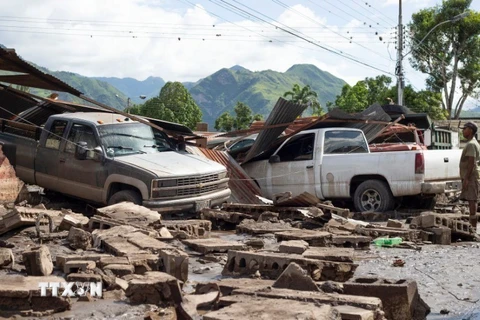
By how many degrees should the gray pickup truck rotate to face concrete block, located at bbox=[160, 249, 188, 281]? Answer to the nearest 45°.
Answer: approximately 45° to its right

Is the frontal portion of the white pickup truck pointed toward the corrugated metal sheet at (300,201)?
no

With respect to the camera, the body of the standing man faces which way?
to the viewer's left

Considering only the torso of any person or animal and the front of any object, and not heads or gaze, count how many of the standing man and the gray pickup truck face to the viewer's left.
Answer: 1

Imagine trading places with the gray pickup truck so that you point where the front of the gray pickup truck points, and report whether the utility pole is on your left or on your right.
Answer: on your left

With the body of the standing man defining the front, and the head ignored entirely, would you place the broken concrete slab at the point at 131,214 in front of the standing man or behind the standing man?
in front

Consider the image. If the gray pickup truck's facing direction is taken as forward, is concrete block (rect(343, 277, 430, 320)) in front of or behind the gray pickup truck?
in front

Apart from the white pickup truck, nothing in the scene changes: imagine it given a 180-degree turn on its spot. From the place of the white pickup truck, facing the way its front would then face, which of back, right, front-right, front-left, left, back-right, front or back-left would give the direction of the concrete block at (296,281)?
front-right

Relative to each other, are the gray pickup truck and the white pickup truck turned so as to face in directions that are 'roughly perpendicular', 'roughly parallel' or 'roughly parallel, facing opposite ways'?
roughly parallel, facing opposite ways

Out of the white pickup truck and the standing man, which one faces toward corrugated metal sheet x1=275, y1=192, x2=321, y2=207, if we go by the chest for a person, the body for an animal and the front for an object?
the standing man

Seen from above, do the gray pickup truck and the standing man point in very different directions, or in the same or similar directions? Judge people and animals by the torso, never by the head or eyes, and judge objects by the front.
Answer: very different directions

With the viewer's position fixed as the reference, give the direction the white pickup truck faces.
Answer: facing away from the viewer and to the left of the viewer
